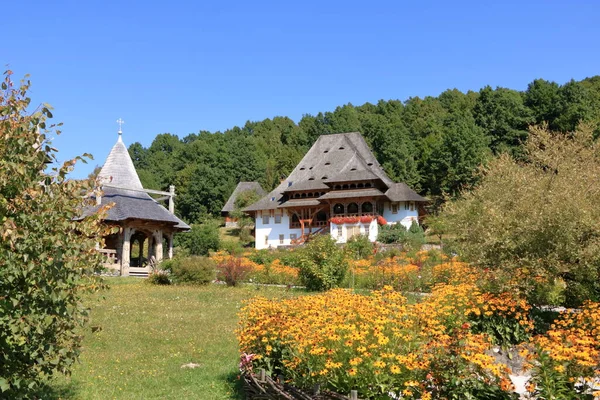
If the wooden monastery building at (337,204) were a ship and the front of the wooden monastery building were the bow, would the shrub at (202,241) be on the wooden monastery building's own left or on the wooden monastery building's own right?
on the wooden monastery building's own right

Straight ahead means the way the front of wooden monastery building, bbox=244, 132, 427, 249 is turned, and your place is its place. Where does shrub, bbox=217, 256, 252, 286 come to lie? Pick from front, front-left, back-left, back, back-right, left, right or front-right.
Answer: front

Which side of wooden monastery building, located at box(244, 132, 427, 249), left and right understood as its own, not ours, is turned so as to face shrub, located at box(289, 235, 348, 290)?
front

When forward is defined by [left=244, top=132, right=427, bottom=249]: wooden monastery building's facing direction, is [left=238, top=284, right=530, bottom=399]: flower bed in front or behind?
in front

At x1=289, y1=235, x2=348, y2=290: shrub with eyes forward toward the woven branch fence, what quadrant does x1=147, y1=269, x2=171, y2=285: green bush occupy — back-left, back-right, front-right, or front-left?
back-right

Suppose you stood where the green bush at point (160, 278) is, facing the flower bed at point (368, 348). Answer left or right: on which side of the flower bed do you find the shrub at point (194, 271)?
left

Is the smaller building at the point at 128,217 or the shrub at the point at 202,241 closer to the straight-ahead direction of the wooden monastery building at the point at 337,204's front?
the smaller building

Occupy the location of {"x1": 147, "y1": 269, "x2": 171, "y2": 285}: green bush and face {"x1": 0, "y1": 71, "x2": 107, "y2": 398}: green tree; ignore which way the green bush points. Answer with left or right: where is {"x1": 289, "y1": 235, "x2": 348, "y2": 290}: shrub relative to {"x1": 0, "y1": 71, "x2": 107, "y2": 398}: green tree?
left

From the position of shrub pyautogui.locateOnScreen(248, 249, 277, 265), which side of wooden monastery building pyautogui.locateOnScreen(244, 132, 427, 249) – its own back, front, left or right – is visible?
front

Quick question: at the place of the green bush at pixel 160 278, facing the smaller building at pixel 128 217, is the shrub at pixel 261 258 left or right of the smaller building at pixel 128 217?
right

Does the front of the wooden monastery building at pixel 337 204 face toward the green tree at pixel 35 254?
yes

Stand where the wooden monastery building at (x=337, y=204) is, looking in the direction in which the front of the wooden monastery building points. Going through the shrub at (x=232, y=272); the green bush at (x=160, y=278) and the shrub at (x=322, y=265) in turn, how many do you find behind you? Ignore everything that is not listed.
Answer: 0

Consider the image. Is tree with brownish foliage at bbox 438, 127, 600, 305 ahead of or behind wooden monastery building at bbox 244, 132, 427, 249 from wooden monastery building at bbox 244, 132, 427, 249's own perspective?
ahead

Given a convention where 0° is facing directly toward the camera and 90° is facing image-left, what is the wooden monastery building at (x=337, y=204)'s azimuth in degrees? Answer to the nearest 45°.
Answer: approximately 0°

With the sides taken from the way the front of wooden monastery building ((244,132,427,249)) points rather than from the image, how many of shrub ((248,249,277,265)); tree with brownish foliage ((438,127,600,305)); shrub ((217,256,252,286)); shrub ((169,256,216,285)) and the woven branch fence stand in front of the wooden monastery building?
5
